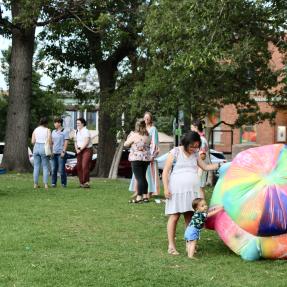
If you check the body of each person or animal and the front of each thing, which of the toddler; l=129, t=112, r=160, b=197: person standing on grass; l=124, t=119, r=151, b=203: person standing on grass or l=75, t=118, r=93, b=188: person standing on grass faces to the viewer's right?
the toddler

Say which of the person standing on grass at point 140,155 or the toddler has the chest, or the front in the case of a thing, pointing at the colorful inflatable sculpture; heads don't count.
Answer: the toddler

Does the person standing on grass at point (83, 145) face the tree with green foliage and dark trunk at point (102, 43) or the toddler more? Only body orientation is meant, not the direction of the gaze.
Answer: the toddler

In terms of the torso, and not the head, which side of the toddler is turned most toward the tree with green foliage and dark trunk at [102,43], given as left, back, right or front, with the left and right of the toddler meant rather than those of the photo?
left

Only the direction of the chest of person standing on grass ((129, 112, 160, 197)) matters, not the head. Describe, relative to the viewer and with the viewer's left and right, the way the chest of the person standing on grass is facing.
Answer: facing the viewer and to the left of the viewer

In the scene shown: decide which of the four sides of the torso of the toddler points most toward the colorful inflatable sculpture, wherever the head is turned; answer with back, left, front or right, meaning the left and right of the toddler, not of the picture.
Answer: front

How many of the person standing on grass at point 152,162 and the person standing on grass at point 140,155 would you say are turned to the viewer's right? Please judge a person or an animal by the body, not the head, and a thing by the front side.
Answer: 0

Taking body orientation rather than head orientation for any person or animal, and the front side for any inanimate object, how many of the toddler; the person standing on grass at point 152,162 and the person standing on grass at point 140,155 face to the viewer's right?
1

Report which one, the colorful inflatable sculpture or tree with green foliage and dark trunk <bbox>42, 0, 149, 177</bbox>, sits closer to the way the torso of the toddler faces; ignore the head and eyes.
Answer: the colorful inflatable sculpture

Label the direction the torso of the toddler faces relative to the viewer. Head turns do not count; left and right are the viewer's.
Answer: facing to the right of the viewer

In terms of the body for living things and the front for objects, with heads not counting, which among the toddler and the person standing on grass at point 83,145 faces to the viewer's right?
the toddler

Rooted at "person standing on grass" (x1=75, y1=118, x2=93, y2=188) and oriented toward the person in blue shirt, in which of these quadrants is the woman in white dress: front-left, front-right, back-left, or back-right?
back-left

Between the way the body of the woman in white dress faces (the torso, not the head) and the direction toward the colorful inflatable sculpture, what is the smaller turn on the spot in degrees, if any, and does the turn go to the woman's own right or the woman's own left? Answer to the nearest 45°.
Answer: approximately 45° to the woman's own left

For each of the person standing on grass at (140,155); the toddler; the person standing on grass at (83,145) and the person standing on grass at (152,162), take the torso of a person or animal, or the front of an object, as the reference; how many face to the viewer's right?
1

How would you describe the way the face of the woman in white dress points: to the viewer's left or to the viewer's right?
to the viewer's right

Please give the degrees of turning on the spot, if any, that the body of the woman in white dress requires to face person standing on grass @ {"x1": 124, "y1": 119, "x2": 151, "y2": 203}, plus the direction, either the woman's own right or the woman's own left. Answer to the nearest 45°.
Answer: approximately 135° to the woman's own left
